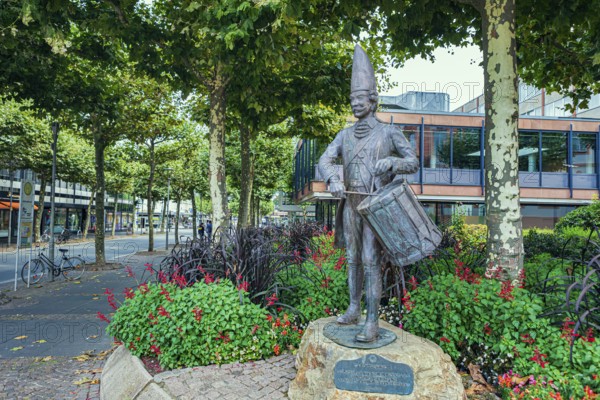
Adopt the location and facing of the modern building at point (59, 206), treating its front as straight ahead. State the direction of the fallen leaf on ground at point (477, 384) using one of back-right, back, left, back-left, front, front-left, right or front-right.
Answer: front-right

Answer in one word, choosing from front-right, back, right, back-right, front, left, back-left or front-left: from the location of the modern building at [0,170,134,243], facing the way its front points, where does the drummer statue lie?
front-right

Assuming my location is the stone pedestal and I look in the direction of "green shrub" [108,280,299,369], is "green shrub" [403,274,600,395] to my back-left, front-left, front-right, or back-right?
back-right

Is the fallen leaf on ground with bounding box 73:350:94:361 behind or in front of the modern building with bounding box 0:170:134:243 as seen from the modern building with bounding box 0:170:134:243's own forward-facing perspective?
in front

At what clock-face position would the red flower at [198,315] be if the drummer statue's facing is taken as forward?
The red flower is roughly at 2 o'clock from the drummer statue.

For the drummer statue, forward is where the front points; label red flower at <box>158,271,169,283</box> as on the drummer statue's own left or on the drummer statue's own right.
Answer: on the drummer statue's own right

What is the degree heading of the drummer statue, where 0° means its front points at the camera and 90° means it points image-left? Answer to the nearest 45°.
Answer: approximately 45°

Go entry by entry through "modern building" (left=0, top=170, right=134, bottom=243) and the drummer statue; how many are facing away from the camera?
0

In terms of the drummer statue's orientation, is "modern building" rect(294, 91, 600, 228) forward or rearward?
rearward

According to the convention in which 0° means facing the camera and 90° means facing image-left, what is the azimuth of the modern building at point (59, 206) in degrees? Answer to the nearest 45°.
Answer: approximately 315°

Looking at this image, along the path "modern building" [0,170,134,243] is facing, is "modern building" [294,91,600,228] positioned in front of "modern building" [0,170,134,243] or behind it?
in front

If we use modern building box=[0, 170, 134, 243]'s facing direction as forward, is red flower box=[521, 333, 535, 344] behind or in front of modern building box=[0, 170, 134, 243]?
in front
